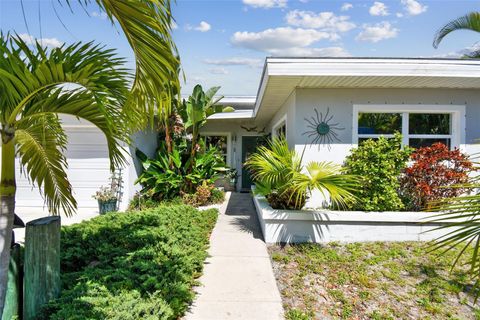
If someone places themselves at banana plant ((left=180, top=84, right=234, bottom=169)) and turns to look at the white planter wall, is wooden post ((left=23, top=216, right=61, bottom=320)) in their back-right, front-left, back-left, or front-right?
front-right

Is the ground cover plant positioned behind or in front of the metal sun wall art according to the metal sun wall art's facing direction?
in front

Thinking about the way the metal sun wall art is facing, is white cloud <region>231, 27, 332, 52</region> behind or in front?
behind

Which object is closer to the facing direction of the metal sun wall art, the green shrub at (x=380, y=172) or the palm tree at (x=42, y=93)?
the palm tree

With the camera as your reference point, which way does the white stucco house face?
facing the viewer

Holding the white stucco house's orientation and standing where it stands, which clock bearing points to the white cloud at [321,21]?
The white cloud is roughly at 6 o'clock from the white stucco house.

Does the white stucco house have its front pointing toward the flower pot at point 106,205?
no

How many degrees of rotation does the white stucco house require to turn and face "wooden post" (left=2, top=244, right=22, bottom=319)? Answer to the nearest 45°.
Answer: approximately 45° to its right

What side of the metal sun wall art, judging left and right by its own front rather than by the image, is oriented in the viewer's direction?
front

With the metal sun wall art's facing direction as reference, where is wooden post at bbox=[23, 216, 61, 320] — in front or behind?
in front

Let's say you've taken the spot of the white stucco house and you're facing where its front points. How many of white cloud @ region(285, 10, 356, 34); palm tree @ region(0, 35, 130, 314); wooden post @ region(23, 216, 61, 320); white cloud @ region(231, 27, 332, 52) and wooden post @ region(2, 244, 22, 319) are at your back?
2

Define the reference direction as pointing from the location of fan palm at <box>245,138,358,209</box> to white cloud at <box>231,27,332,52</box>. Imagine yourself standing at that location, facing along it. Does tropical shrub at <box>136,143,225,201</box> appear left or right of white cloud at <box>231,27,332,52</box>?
left

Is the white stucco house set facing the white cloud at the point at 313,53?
no

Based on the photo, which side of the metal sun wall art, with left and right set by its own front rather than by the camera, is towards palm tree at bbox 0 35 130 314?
front

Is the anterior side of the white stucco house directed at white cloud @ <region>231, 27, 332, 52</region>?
no
